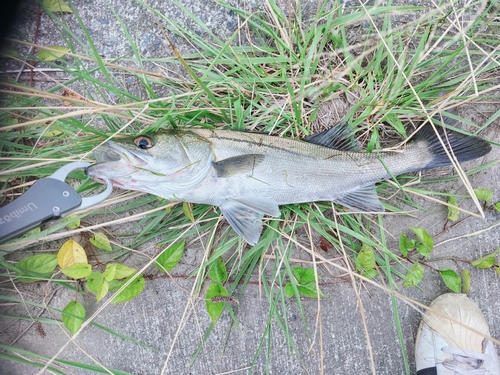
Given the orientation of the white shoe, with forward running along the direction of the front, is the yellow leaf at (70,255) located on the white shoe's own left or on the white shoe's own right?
on the white shoe's own left

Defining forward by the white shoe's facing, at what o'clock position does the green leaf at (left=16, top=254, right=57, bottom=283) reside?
The green leaf is roughly at 8 o'clock from the white shoe.

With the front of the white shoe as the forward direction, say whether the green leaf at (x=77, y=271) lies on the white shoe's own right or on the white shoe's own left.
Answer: on the white shoe's own left

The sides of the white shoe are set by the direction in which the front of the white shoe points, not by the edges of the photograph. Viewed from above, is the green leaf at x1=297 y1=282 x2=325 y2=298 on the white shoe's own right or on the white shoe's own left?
on the white shoe's own left

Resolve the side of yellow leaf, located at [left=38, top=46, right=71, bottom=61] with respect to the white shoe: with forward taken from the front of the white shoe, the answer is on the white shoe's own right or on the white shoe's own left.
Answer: on the white shoe's own left

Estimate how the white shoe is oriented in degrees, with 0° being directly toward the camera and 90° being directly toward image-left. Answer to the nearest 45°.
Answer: approximately 180°
